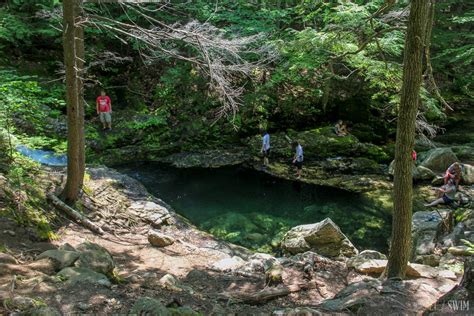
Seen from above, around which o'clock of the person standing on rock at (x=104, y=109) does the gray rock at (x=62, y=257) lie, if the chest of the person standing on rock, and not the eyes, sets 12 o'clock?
The gray rock is roughly at 12 o'clock from the person standing on rock.

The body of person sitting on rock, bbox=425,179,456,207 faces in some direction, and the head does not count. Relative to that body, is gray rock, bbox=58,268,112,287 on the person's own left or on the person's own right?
on the person's own left

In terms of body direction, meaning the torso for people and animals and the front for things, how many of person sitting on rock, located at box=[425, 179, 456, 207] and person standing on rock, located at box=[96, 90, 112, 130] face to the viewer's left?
1

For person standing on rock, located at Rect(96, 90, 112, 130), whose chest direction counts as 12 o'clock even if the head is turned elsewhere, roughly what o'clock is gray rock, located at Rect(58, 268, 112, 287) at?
The gray rock is roughly at 12 o'clock from the person standing on rock.

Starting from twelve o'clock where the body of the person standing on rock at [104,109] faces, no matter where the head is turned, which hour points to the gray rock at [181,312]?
The gray rock is roughly at 12 o'clock from the person standing on rock.

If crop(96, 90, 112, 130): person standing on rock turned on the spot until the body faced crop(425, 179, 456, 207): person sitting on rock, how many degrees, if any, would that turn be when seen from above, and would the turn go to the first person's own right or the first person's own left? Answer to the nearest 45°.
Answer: approximately 45° to the first person's own left

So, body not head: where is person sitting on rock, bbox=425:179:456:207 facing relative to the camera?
to the viewer's left

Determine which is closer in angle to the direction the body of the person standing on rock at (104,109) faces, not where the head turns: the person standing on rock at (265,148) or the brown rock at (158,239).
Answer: the brown rock

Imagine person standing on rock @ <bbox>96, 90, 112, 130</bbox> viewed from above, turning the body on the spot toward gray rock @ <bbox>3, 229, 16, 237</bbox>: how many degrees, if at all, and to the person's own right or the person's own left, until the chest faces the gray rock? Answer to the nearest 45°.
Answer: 0° — they already face it

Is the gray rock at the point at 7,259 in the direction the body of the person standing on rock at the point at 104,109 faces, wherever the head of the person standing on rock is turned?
yes

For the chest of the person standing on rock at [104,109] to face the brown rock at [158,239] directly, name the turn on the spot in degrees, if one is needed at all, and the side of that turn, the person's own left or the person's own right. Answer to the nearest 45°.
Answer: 0° — they already face it
